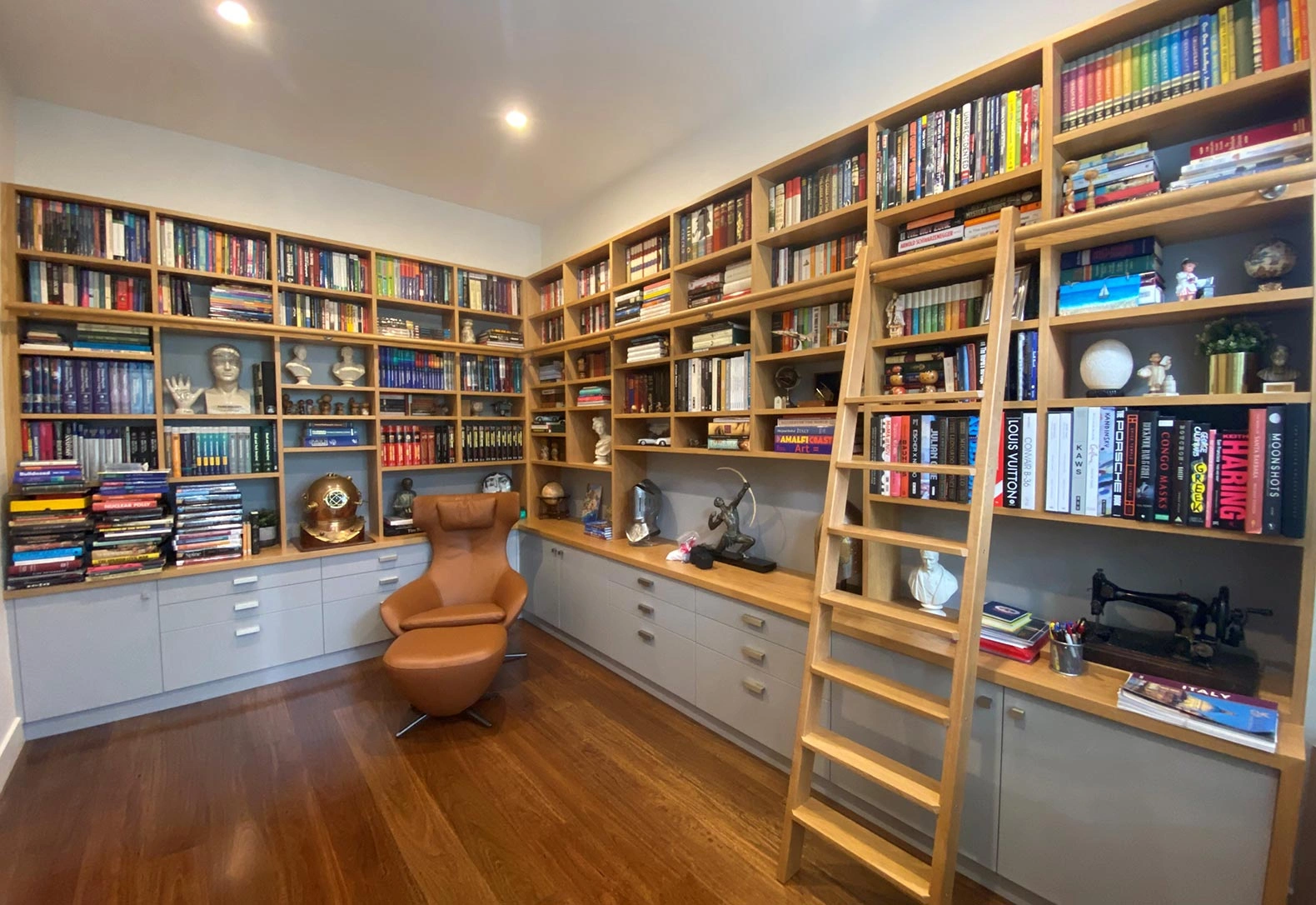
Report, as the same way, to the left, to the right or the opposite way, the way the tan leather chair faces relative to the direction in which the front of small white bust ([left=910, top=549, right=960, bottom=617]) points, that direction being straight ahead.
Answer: to the left

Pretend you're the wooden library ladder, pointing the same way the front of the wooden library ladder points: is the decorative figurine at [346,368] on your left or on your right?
on your right

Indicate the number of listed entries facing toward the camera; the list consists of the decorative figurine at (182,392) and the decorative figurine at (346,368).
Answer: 2

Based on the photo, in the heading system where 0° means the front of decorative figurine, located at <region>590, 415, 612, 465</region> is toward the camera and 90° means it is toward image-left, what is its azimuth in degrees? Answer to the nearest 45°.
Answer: approximately 45°

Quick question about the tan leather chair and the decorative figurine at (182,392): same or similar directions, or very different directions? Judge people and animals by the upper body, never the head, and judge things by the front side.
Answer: same or similar directions

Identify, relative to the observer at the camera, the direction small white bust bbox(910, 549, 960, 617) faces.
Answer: facing the viewer and to the left of the viewer

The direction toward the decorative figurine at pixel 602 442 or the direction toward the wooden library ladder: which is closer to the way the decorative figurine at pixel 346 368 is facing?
the wooden library ladder

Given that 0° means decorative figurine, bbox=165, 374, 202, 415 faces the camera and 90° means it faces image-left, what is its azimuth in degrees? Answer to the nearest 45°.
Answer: approximately 0°

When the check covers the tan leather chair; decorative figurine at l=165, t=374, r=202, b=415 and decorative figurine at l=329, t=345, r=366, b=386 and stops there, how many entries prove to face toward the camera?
3

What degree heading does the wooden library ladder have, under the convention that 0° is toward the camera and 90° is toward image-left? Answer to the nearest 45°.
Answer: approximately 45°

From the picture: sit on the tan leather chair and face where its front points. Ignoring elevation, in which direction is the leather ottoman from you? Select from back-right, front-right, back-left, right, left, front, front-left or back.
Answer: front

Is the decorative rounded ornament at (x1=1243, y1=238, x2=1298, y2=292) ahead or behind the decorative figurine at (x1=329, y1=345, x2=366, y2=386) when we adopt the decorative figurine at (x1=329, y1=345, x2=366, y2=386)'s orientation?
ahead

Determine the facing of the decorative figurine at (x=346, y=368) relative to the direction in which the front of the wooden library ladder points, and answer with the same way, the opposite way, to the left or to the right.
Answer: to the left

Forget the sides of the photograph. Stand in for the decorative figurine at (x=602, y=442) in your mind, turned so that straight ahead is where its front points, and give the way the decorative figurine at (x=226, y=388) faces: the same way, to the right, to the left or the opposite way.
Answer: to the left

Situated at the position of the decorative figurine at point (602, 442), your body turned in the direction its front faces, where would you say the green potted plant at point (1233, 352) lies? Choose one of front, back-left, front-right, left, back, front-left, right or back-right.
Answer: left

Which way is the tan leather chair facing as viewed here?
toward the camera

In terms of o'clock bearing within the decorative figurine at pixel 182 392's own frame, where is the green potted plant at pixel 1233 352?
The green potted plant is roughly at 11 o'clock from the decorative figurine.
